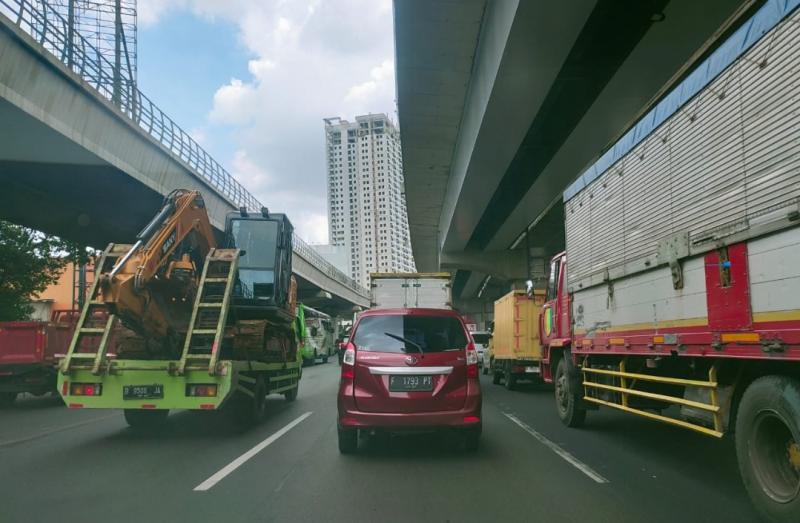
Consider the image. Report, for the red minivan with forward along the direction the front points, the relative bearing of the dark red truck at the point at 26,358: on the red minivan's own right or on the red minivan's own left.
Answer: on the red minivan's own left

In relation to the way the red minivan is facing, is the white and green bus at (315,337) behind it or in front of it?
in front

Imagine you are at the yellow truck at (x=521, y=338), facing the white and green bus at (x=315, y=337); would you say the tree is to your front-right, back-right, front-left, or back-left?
front-left

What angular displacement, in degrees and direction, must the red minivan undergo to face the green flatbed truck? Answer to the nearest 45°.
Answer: approximately 45° to its left

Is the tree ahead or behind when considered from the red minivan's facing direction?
ahead

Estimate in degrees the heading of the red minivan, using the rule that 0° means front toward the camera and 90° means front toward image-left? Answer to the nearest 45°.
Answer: approximately 180°

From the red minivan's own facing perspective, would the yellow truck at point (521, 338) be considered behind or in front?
in front

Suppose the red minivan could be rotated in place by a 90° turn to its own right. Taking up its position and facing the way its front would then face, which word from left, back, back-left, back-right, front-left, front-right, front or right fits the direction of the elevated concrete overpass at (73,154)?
back-left
